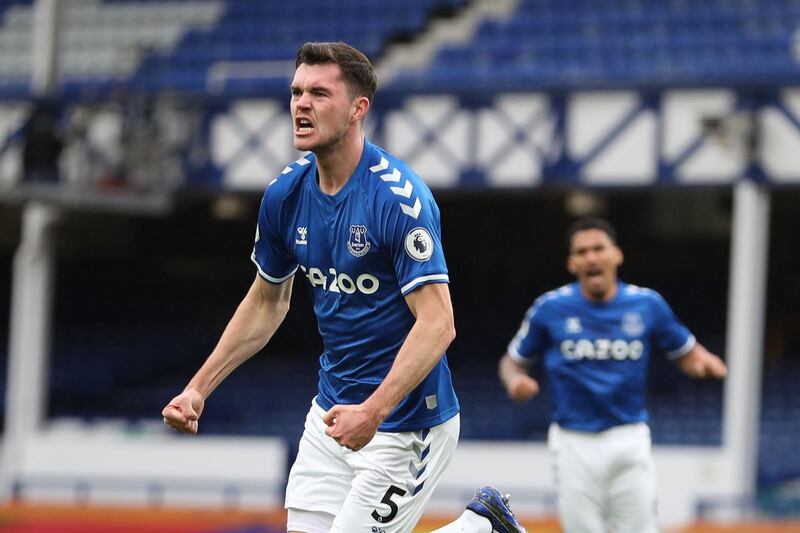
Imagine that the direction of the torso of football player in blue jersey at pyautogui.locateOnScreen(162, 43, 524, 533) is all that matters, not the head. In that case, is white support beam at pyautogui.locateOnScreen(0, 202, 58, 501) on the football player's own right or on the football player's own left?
on the football player's own right

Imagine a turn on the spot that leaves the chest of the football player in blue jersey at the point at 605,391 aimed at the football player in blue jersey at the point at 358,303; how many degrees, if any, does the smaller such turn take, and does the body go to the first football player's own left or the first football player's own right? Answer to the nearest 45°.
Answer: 0° — they already face them

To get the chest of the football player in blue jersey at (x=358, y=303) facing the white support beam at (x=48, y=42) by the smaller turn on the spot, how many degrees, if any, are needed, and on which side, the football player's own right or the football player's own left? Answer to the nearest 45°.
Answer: approximately 135° to the football player's own right

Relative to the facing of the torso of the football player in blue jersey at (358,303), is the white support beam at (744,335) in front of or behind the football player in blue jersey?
behind

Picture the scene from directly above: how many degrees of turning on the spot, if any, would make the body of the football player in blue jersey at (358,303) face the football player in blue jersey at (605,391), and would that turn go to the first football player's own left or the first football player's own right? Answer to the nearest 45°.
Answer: approximately 180°

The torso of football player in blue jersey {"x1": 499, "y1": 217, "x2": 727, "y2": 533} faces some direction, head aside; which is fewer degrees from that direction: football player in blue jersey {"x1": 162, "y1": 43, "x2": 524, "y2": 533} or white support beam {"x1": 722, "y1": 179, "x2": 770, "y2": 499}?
the football player in blue jersey

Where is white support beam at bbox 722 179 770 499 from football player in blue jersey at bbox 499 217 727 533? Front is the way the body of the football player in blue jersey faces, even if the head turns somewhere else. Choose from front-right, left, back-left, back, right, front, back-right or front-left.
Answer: back

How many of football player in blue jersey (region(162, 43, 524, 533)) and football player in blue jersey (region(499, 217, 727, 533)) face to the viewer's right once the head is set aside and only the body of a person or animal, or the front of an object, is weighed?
0

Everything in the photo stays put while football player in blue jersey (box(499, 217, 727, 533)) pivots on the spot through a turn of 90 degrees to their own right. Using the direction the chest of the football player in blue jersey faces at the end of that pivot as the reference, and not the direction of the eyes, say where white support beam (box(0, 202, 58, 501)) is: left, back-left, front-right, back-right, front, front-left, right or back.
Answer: front-right

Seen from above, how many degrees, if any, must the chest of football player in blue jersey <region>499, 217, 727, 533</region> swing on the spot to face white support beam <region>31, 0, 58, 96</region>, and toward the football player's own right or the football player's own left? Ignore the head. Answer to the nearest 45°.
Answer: approximately 135° to the football player's own right

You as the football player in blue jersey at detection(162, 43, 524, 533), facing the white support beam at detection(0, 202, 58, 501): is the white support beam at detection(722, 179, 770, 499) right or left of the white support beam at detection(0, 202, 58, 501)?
right

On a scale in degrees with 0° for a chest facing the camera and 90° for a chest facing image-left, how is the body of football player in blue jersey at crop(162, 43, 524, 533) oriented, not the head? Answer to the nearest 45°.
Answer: approximately 45°
